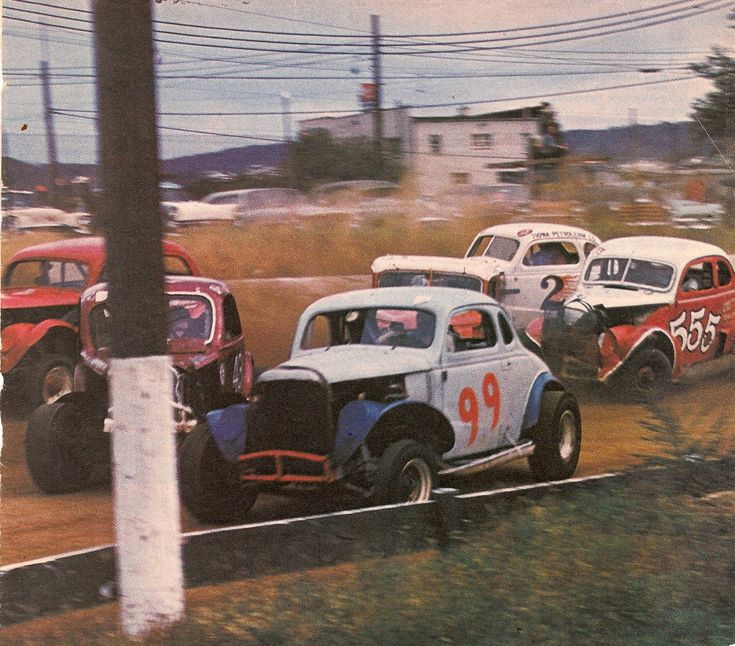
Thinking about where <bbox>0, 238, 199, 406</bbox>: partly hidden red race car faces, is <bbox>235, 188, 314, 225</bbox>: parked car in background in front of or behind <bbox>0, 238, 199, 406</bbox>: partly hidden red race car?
behind

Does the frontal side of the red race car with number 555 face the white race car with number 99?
yes

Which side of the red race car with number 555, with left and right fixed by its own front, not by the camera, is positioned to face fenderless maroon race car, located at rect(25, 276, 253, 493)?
front

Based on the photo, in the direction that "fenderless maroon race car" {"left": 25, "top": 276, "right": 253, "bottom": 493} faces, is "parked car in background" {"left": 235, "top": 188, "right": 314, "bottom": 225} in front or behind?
behind
